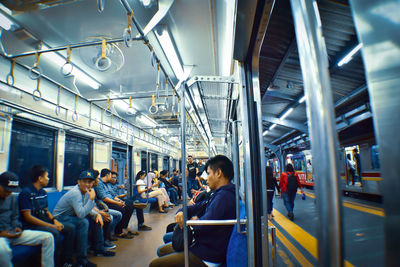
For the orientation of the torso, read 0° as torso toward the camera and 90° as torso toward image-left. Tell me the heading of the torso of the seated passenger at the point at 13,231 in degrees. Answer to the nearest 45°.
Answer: approximately 315°

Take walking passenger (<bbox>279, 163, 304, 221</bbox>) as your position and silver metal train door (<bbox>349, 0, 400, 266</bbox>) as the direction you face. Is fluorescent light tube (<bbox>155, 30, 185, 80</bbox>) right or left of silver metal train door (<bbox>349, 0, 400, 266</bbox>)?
right

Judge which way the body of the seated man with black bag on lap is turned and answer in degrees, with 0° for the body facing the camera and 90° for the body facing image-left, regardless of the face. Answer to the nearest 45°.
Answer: approximately 90°

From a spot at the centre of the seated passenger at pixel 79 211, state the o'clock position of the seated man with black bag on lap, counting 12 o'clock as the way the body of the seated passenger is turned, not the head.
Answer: The seated man with black bag on lap is roughly at 1 o'clock from the seated passenger.

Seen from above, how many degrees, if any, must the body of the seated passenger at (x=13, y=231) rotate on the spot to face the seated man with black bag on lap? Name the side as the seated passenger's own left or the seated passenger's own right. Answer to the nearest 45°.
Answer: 0° — they already face them

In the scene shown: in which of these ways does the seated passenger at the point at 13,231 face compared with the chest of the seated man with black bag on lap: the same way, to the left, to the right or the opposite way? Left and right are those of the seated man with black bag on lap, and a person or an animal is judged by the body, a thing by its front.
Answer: the opposite way

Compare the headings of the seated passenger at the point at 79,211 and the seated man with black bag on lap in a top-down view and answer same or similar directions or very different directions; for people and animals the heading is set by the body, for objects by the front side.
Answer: very different directions
